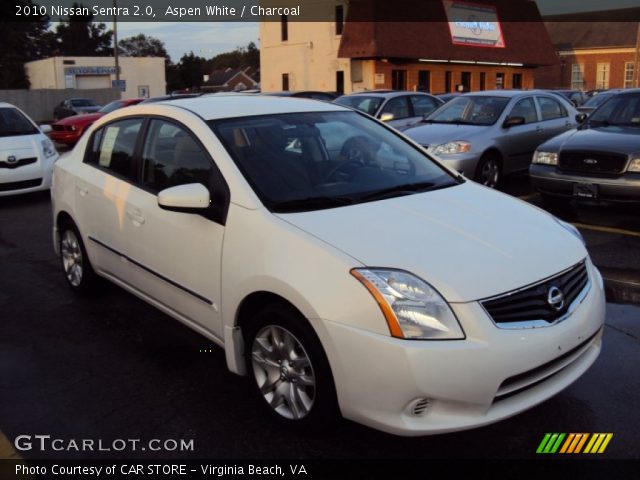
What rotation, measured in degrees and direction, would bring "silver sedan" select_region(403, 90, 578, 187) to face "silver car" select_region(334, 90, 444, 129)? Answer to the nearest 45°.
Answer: approximately 90° to its right

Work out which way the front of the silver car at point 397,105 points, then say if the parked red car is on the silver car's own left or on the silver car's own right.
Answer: on the silver car's own right

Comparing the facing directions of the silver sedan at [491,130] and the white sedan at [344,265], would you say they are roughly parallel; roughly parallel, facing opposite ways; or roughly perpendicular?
roughly perpendicular

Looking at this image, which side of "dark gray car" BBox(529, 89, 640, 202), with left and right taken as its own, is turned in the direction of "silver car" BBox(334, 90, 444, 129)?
right

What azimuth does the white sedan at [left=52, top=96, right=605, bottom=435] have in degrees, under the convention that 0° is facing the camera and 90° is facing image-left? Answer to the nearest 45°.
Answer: approximately 315°

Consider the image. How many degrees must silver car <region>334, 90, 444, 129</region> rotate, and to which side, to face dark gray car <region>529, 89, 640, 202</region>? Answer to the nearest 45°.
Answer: approximately 45° to its left

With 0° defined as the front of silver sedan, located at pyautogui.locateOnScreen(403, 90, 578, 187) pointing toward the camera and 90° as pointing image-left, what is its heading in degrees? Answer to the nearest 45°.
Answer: approximately 45°

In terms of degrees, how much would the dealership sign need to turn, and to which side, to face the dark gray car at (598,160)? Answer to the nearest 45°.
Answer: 0° — it already faces it

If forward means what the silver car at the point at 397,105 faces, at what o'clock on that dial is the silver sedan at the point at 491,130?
The silver sedan is roughly at 10 o'clock from the silver car.

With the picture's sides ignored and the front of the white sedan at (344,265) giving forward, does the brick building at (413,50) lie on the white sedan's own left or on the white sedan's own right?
on the white sedan's own left

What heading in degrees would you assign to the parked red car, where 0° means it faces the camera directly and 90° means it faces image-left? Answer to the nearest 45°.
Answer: approximately 45°

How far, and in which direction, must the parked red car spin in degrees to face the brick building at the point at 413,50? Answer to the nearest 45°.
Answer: approximately 180°

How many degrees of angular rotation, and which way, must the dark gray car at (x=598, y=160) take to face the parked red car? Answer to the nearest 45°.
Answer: approximately 90° to its right

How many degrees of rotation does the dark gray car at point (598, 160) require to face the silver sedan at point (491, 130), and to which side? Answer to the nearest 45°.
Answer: approximately 90° to its right

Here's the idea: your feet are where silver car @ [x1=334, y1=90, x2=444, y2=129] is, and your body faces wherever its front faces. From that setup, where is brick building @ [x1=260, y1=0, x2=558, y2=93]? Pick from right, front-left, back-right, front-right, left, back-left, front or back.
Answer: back-right
